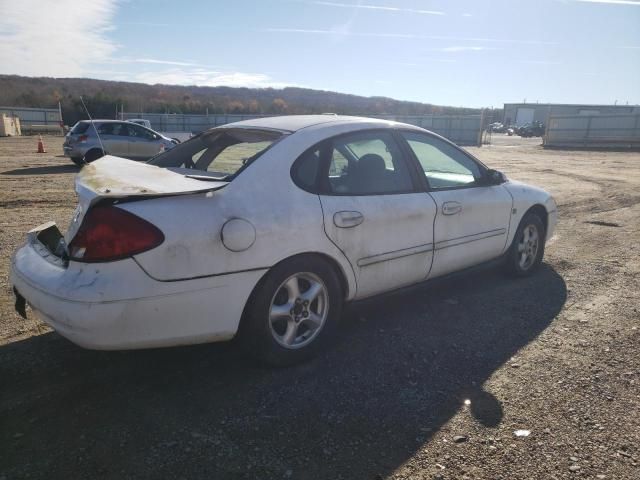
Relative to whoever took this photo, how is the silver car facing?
facing away from the viewer and to the right of the viewer

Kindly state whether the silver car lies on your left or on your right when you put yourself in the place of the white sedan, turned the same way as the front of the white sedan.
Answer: on your left

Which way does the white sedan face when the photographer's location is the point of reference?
facing away from the viewer and to the right of the viewer

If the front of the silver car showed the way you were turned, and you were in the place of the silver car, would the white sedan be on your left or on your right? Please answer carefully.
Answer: on your right

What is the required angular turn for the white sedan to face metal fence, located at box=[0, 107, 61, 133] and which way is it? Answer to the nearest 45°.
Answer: approximately 90° to its left

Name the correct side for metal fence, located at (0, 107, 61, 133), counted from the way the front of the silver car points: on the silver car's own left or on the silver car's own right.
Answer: on the silver car's own left
